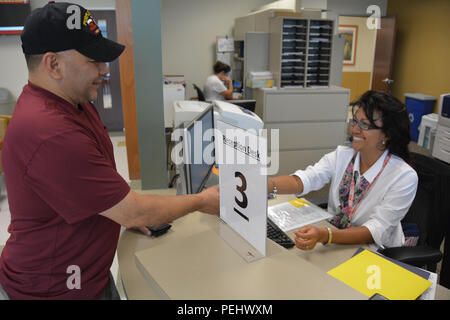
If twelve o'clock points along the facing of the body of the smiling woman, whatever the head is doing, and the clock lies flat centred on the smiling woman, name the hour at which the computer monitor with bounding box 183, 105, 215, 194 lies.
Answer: The computer monitor is roughly at 1 o'clock from the smiling woman.

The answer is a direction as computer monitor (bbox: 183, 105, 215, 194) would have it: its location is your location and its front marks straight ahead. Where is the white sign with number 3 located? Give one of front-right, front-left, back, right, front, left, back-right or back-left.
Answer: front-right

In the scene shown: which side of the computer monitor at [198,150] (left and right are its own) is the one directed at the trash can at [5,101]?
back

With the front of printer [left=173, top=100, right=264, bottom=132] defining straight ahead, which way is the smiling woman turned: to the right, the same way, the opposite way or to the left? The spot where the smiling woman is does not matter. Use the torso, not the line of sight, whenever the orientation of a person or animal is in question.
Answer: to the right

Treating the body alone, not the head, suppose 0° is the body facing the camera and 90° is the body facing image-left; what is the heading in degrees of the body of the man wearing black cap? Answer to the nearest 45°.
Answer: approximately 270°

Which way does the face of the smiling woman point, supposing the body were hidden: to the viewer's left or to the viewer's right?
to the viewer's left

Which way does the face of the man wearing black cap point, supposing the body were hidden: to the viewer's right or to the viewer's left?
to the viewer's right

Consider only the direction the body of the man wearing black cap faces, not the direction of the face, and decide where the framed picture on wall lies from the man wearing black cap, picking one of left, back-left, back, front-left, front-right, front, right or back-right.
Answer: front-left
